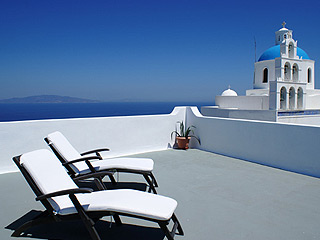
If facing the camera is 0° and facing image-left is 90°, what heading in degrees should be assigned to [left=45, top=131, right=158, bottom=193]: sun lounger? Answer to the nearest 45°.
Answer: approximately 270°

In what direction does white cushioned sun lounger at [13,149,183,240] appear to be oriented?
to the viewer's right

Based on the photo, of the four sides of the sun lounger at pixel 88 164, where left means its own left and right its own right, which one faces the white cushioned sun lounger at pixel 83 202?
right

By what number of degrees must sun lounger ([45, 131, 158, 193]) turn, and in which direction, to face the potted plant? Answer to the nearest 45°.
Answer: approximately 45° to its left

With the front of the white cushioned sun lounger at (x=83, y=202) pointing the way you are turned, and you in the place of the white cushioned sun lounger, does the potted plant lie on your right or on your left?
on your left

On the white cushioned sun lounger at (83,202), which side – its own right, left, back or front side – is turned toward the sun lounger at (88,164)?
left

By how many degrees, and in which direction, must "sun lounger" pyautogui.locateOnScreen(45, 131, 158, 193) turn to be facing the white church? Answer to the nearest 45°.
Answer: approximately 45° to its left

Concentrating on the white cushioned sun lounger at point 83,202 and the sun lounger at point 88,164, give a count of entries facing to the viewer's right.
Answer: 2
